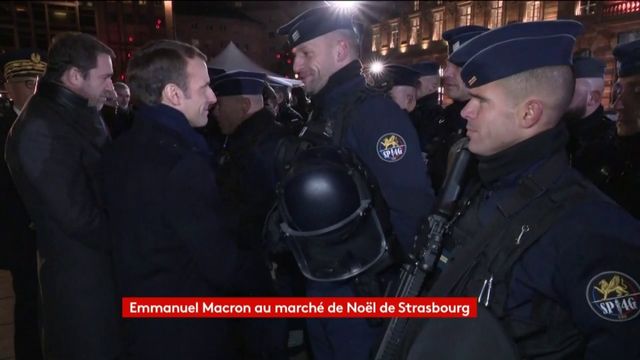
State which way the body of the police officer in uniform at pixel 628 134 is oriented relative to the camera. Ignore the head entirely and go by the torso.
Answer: to the viewer's left

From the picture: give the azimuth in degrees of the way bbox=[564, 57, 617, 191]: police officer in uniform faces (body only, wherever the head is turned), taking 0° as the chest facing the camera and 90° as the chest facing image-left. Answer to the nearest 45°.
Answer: approximately 90°

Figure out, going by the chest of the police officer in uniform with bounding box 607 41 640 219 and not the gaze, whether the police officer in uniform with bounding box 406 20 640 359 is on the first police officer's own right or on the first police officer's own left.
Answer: on the first police officer's own left

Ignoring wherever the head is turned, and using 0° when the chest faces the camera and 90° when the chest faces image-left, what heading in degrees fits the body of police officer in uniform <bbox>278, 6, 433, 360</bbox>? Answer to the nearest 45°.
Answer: approximately 90°
